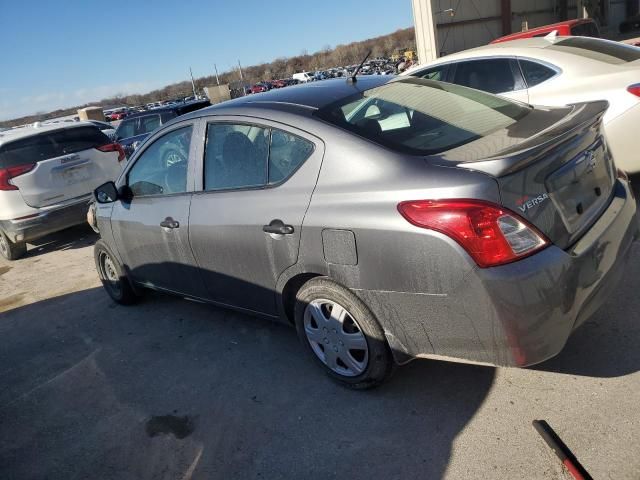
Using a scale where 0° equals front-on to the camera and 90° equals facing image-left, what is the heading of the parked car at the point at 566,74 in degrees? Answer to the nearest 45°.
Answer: approximately 135°

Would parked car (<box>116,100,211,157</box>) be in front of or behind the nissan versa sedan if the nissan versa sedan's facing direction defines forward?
in front

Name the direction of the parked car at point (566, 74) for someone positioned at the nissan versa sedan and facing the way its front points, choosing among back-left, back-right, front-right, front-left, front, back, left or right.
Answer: right

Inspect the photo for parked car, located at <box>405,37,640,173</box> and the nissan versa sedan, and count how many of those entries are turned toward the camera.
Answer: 0

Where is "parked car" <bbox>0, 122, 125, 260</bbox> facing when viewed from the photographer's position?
facing away from the viewer and to the left of the viewer

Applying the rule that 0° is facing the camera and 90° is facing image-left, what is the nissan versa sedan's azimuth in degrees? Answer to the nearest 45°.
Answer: approximately 135°

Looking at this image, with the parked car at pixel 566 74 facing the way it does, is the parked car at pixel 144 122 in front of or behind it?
in front

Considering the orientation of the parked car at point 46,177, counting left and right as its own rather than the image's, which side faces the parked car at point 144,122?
right

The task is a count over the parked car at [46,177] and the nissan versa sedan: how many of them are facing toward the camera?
0

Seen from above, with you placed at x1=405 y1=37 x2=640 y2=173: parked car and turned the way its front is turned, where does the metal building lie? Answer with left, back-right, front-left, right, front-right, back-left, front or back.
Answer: front-right
